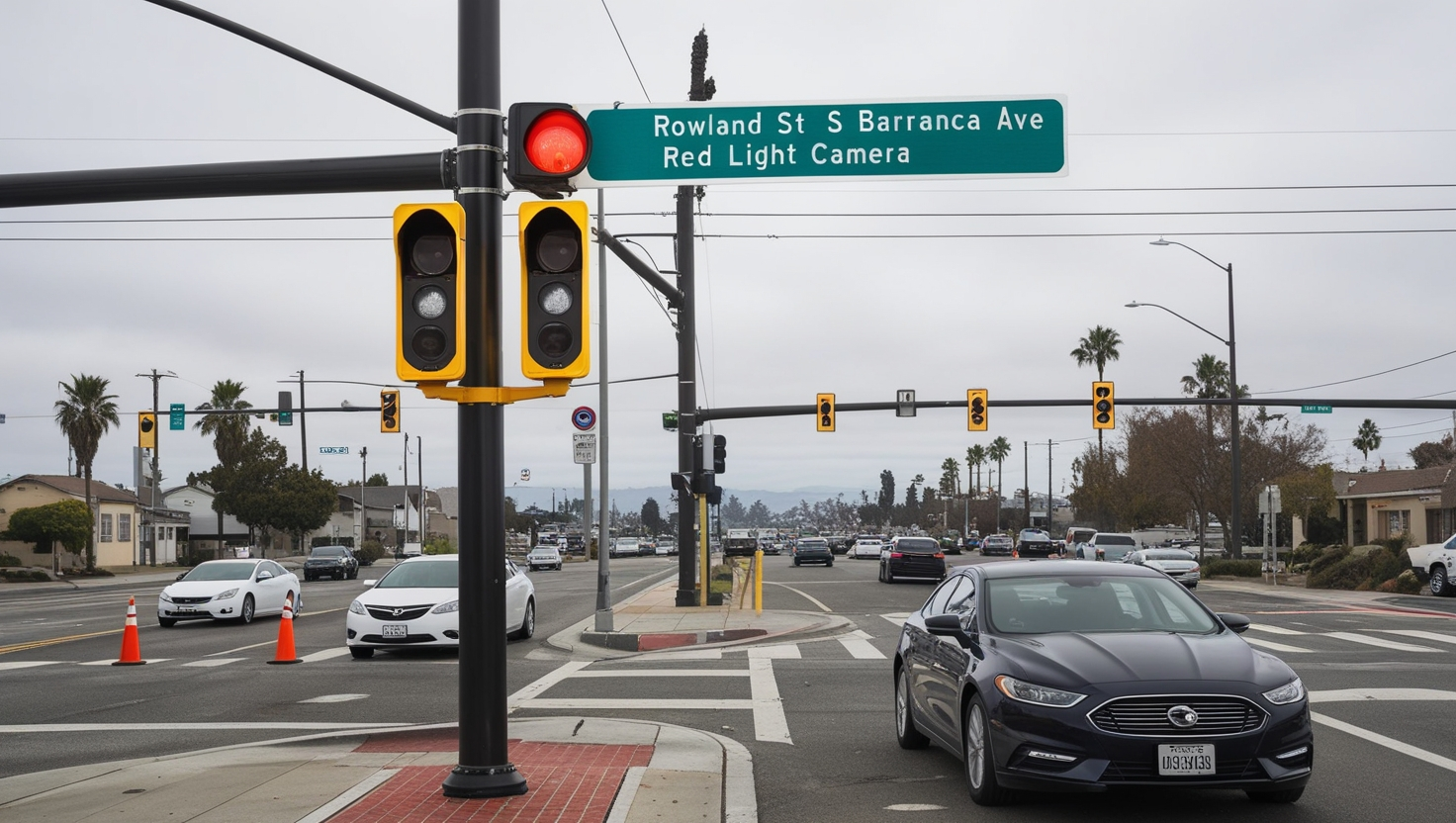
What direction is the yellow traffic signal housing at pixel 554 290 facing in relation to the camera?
toward the camera

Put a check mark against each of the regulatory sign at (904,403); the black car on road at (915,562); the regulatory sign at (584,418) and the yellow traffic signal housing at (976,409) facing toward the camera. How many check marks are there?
3

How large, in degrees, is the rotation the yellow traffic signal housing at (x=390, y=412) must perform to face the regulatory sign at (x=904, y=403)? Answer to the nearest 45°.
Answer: approximately 90° to its left

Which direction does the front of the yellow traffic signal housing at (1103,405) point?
toward the camera

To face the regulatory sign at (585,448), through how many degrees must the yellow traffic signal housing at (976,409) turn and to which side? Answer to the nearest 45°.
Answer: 0° — it already faces it

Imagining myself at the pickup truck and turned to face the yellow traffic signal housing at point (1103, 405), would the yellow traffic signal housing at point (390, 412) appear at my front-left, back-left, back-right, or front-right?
front-left

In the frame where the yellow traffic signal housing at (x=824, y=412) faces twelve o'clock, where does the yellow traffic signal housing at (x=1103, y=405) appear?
the yellow traffic signal housing at (x=1103, y=405) is roughly at 9 o'clock from the yellow traffic signal housing at (x=824, y=412).

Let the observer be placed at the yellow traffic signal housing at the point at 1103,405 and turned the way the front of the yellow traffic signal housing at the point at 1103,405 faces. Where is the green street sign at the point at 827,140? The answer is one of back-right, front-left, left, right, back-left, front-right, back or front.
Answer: front

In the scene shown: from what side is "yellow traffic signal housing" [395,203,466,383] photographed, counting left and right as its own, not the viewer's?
front

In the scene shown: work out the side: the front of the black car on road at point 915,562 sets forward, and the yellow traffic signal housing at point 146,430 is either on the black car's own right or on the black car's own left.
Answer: on the black car's own left

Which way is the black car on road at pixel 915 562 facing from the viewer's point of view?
away from the camera

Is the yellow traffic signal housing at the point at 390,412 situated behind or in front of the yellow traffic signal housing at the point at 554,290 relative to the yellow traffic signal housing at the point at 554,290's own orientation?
behind
